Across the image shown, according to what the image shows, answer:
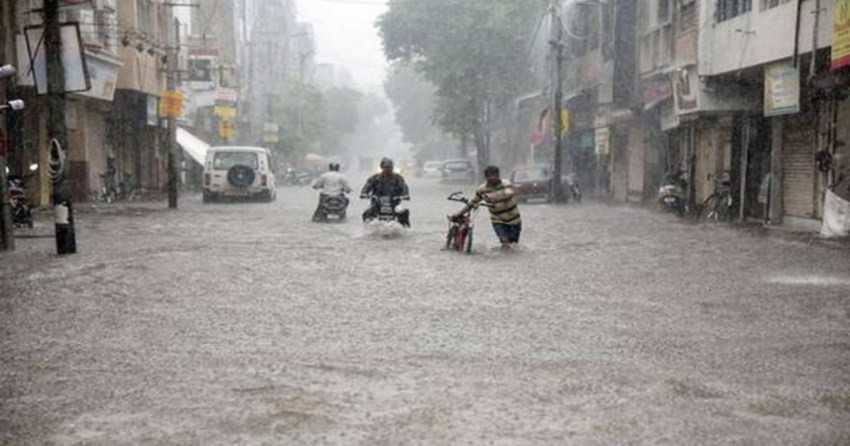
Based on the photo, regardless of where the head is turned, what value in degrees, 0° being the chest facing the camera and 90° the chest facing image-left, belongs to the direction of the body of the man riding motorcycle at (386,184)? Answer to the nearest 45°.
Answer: approximately 0°

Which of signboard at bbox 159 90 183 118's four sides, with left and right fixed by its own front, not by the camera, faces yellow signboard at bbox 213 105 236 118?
back

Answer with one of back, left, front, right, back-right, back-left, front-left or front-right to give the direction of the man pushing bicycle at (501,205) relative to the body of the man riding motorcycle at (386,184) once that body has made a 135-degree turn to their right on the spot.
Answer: back

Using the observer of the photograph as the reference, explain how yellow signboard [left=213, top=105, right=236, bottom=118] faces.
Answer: facing the viewer

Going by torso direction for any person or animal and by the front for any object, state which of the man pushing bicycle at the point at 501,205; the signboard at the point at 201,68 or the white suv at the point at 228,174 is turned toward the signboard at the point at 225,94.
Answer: the white suv

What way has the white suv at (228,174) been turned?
away from the camera

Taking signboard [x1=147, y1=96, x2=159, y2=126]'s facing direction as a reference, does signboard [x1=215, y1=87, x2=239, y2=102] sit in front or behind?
behind

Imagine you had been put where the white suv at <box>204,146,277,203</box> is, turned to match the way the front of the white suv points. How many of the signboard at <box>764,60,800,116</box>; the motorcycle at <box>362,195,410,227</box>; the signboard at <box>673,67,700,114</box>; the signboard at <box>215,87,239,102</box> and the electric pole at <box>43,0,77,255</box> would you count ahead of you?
1

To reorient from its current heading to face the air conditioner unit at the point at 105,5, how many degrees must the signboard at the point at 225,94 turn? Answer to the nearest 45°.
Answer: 0° — it already faces it

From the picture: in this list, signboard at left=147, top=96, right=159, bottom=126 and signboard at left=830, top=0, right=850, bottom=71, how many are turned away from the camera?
0

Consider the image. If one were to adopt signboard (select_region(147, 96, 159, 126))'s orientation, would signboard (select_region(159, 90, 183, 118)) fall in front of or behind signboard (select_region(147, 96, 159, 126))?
in front
